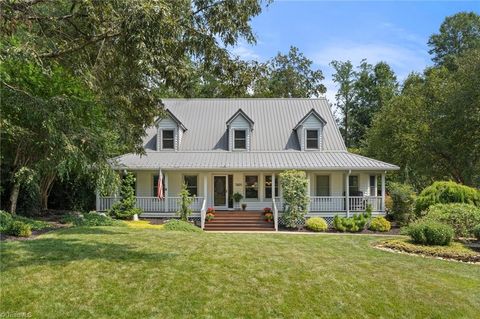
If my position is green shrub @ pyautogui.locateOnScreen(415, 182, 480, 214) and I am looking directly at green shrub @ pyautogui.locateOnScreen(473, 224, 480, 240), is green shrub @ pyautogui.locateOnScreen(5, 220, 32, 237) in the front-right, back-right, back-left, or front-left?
front-right

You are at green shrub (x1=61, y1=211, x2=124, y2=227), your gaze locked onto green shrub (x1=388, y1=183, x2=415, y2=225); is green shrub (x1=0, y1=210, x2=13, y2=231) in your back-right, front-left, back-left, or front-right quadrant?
back-right

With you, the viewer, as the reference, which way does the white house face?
facing the viewer

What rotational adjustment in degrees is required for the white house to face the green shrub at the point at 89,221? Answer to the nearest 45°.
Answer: approximately 45° to its right

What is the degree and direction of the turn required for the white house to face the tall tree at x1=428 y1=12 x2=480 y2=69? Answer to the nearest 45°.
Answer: approximately 135° to its left

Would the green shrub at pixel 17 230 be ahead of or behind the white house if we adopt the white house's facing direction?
ahead

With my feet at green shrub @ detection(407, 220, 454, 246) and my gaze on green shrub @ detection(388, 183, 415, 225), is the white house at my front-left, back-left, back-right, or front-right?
front-left

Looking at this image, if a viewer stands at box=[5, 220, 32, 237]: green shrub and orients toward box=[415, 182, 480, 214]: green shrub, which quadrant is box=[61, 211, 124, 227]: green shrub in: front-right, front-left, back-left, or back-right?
front-left

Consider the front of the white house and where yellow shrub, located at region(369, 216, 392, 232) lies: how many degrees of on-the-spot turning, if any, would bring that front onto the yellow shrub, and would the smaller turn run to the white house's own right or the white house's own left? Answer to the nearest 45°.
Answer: approximately 45° to the white house's own left

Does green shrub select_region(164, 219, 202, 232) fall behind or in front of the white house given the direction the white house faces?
in front

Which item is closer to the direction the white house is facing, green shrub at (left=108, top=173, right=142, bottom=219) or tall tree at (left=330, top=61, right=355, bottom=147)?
the green shrub

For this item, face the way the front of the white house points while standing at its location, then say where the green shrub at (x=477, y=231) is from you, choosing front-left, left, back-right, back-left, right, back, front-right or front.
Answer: front-left
